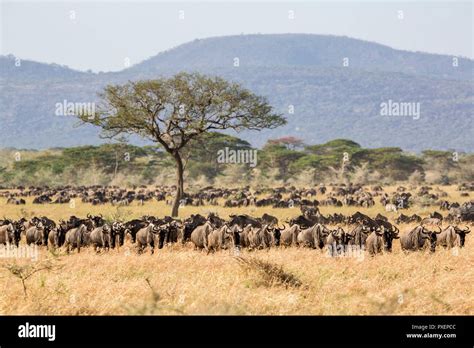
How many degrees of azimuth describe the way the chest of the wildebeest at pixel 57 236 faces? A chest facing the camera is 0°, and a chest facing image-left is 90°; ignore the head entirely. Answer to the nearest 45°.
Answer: approximately 315°

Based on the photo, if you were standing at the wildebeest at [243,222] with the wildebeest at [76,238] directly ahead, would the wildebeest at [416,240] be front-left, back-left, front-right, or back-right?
back-left

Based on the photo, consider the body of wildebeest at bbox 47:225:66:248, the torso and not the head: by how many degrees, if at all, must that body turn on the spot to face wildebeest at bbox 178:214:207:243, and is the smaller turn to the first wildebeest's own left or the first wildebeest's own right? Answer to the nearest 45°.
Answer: approximately 45° to the first wildebeest's own left
